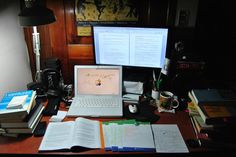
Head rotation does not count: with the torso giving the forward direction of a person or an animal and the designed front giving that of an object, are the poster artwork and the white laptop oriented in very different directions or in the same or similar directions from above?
same or similar directions

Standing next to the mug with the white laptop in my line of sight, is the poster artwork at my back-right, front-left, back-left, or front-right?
front-right

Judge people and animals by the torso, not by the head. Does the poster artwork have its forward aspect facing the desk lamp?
no

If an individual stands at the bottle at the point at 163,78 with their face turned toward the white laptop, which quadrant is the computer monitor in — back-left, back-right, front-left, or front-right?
front-right

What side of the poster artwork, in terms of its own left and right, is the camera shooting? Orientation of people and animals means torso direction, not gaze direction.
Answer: front

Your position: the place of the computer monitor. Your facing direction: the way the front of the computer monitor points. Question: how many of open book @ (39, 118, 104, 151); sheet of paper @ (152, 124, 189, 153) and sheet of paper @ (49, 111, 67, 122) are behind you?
0

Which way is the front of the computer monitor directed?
toward the camera

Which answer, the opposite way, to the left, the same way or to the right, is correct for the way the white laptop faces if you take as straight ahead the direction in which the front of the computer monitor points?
the same way

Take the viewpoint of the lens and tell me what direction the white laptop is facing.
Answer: facing the viewer

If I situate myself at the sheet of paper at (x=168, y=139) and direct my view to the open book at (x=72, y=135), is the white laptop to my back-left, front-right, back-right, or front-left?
front-right

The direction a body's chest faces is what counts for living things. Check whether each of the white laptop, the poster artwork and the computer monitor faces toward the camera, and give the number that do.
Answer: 3

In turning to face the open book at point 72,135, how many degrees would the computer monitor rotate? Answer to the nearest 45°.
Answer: approximately 45° to its right

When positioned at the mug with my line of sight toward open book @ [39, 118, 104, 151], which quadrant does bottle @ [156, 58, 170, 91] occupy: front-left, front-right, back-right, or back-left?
back-right
